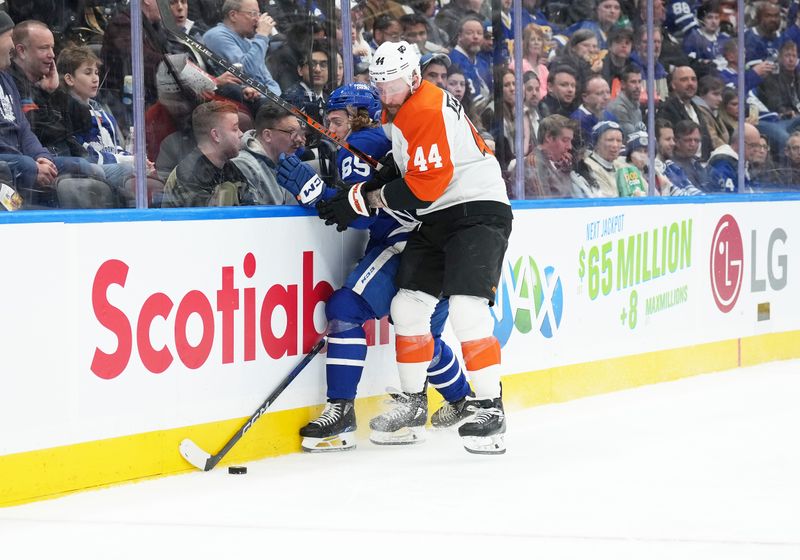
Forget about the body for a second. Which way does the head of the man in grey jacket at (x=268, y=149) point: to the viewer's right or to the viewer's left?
to the viewer's right

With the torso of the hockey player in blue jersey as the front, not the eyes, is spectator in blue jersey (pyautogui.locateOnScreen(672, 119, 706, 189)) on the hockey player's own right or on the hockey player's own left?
on the hockey player's own right

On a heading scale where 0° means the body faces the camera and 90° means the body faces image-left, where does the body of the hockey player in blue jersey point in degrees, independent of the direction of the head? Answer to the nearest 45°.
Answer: approximately 90°

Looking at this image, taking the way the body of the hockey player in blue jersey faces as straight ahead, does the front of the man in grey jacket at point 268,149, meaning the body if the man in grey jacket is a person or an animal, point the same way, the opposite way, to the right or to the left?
the opposite way
